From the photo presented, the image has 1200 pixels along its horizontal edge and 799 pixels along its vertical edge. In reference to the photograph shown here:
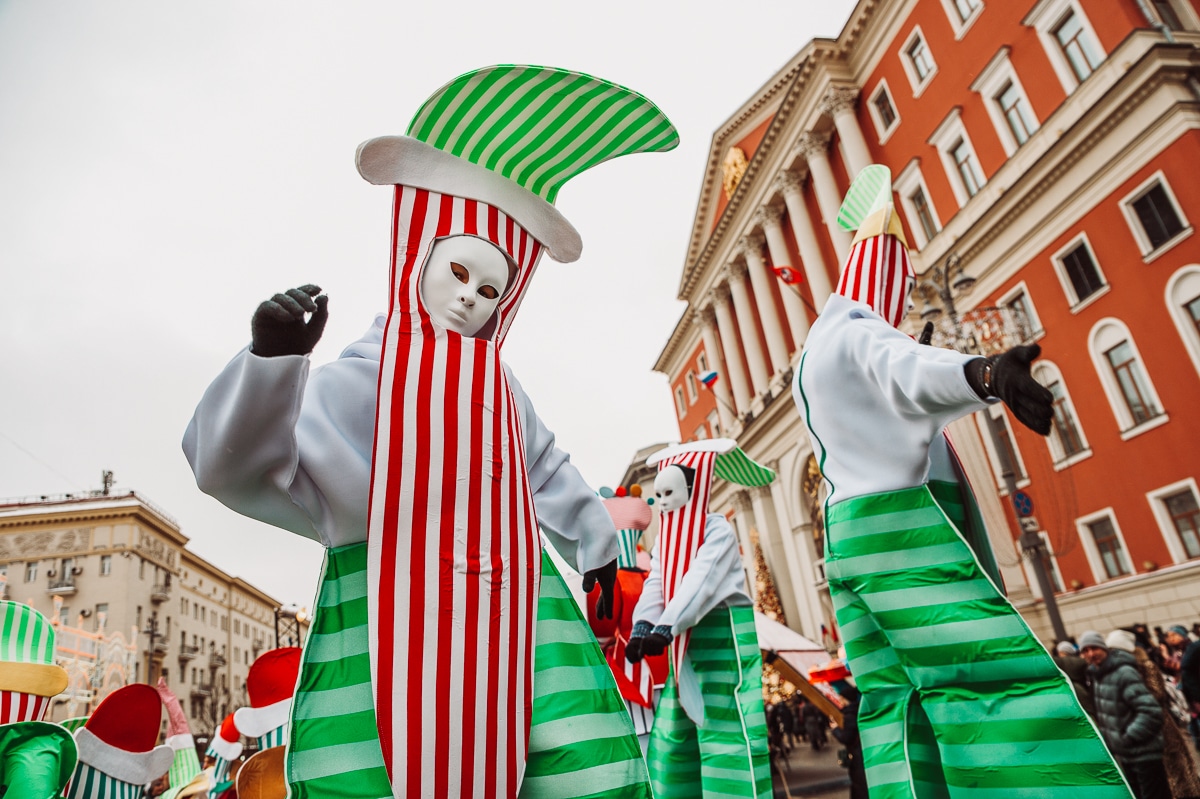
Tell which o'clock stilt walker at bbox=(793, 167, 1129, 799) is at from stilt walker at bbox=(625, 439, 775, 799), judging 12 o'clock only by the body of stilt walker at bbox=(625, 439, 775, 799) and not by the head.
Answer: stilt walker at bbox=(793, 167, 1129, 799) is roughly at 10 o'clock from stilt walker at bbox=(625, 439, 775, 799).

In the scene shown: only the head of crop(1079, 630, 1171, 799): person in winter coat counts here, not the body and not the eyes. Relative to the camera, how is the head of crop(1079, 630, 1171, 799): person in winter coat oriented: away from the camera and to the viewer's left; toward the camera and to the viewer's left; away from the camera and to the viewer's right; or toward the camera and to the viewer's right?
toward the camera and to the viewer's left

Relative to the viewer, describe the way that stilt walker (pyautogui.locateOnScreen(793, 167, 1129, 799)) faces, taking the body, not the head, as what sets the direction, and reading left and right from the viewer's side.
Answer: facing away from the viewer and to the right of the viewer

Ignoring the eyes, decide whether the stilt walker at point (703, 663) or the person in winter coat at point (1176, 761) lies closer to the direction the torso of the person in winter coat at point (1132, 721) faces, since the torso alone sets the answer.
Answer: the stilt walker

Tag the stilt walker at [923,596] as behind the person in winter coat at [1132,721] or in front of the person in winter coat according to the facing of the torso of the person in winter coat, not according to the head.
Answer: in front

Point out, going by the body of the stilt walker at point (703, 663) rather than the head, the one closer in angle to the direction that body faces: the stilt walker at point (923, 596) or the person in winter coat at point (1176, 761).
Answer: the stilt walker

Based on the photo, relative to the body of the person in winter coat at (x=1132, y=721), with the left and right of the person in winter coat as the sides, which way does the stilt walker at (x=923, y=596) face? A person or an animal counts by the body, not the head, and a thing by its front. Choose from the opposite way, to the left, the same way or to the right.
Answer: the opposite way

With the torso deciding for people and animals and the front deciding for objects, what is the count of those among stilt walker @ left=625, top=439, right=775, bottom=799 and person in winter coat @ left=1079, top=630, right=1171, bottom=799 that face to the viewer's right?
0

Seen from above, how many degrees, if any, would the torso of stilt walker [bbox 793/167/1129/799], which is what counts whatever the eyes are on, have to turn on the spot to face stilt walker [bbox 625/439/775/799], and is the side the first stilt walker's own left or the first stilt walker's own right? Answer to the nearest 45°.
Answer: approximately 90° to the first stilt walker's own left

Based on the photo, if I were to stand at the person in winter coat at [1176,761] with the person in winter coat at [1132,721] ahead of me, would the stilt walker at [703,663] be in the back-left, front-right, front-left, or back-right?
front-right

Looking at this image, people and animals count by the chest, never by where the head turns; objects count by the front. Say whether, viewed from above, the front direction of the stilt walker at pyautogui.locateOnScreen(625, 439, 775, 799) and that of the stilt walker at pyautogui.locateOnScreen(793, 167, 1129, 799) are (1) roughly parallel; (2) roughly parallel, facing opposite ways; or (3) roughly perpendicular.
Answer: roughly parallel, facing opposite ways

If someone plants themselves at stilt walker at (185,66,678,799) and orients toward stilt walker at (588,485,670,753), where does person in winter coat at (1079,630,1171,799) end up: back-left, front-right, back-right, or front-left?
front-right

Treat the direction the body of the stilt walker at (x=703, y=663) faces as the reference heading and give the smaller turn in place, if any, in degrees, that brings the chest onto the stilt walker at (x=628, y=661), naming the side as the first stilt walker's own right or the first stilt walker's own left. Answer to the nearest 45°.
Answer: approximately 135° to the first stilt walker's own right

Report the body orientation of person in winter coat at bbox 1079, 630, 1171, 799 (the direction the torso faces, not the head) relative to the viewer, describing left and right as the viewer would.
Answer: facing the viewer and to the left of the viewer

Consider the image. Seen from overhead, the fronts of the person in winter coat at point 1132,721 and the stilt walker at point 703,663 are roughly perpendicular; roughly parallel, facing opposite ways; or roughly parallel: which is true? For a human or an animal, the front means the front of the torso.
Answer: roughly parallel
